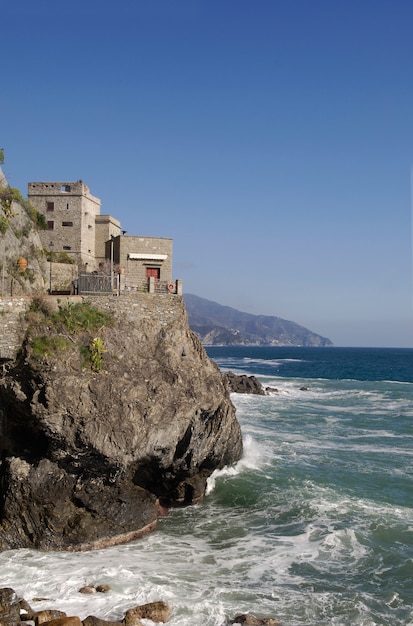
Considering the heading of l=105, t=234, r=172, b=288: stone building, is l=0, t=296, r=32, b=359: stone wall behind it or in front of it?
in front

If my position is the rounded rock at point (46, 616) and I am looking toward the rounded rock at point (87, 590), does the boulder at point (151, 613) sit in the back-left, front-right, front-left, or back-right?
front-right

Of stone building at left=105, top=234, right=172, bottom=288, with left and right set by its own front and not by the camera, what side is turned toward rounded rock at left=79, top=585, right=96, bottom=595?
front

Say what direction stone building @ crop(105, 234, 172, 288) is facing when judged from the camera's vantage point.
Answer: facing the viewer

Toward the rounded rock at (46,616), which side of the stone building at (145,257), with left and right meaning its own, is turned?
front

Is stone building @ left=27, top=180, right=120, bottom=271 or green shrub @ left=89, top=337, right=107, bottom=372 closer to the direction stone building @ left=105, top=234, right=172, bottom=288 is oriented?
the green shrub

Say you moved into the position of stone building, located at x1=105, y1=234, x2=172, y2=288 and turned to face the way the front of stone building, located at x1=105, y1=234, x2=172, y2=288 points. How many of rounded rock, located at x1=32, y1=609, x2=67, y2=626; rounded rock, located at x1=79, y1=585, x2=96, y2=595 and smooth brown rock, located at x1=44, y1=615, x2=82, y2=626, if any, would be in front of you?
3

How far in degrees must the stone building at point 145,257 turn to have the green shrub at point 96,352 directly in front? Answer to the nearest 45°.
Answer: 0° — it already faces it

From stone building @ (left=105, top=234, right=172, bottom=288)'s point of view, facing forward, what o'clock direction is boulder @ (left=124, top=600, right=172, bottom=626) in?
The boulder is roughly at 12 o'clock from the stone building.

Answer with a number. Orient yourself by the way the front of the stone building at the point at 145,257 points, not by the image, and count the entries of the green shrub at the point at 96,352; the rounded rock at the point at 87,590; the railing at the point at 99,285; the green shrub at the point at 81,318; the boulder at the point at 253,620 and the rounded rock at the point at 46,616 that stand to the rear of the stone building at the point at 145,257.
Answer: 0

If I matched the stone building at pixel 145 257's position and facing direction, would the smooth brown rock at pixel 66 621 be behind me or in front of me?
in front
